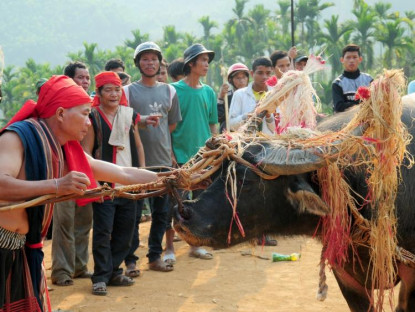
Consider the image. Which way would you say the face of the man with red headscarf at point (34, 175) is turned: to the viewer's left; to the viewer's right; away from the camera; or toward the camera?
to the viewer's right

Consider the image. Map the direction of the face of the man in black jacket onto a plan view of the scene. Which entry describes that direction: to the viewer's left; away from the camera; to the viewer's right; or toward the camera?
toward the camera

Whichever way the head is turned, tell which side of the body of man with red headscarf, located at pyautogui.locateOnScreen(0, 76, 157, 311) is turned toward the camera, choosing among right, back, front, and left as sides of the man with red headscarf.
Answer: right

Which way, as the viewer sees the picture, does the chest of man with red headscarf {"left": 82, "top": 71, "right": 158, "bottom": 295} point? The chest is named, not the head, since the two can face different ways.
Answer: toward the camera

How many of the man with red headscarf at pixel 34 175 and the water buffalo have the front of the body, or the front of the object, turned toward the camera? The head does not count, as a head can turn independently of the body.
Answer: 0

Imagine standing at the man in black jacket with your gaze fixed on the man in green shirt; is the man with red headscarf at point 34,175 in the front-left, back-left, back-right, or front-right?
front-left

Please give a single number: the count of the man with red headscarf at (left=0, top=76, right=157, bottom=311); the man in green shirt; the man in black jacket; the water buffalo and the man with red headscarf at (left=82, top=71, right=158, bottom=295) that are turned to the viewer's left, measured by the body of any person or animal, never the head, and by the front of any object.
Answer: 1

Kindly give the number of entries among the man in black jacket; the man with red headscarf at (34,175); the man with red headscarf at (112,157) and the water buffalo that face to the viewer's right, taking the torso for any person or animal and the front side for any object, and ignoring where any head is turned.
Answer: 1

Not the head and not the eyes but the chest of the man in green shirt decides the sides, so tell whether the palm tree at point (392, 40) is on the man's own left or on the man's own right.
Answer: on the man's own left

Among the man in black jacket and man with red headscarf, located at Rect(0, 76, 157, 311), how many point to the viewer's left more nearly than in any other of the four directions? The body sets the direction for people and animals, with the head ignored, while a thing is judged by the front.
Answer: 0

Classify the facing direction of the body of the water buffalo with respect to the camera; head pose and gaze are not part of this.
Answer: to the viewer's left

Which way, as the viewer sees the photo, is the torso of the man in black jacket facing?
toward the camera

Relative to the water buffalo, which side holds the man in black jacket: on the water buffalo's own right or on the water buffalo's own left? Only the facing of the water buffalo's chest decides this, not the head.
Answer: on the water buffalo's own right

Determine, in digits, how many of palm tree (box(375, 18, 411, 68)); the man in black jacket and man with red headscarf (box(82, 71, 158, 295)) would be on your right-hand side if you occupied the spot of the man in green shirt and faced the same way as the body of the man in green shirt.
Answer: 1
